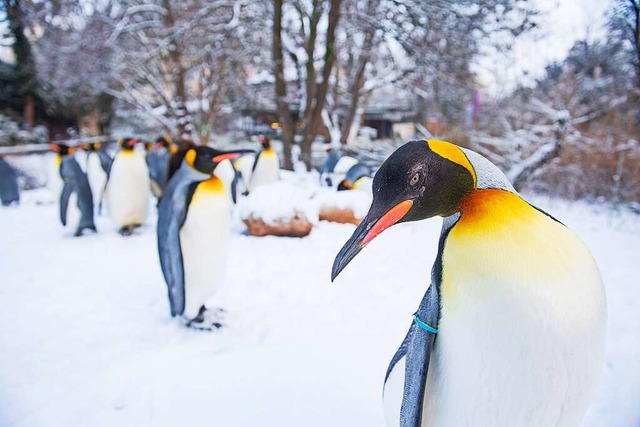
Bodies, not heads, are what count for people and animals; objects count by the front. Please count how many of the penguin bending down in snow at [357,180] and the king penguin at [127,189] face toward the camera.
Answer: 1

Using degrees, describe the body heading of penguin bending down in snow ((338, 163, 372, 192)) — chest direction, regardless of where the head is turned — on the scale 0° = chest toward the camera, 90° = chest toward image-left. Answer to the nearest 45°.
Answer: approximately 90°

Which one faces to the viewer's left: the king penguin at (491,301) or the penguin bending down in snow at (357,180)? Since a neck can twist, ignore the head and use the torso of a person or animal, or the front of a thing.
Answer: the penguin bending down in snow

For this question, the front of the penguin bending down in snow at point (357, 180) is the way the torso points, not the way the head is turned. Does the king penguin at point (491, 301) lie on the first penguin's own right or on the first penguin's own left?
on the first penguin's own left

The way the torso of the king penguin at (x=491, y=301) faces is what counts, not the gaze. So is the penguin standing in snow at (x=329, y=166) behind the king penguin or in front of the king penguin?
behind

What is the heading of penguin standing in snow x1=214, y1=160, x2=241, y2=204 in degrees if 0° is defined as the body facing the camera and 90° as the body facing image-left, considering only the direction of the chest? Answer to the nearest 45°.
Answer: approximately 45°

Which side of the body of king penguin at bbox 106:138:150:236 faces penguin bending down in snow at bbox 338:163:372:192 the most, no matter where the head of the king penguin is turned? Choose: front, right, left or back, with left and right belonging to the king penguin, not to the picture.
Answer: left

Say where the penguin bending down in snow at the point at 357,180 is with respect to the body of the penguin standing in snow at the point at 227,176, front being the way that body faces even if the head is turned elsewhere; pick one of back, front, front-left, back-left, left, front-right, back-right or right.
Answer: back-left

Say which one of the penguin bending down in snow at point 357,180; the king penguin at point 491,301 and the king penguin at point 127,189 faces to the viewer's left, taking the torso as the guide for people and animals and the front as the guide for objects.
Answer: the penguin bending down in snow

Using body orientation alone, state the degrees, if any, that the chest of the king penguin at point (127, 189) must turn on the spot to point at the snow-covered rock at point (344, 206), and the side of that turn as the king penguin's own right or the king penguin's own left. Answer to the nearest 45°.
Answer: approximately 90° to the king penguin's own left
